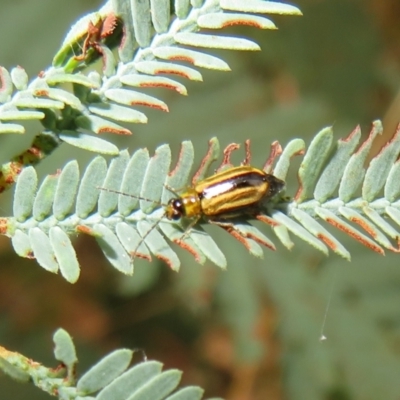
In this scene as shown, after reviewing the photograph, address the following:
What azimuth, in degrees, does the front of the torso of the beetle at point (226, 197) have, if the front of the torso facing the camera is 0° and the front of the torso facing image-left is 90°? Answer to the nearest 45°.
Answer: approximately 90°
